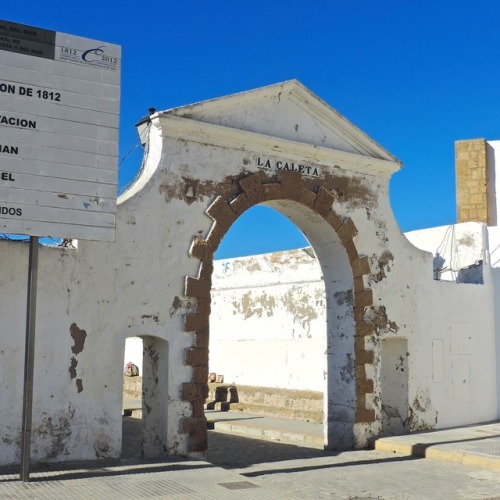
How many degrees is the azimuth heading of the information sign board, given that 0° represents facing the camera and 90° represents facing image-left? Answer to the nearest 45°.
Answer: approximately 315°

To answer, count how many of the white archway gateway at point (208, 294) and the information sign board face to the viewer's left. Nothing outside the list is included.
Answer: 0

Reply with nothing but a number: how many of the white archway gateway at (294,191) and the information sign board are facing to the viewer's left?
0

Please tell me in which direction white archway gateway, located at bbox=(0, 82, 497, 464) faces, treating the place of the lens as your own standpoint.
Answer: facing the viewer and to the right of the viewer

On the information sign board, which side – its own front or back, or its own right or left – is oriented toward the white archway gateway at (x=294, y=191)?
left

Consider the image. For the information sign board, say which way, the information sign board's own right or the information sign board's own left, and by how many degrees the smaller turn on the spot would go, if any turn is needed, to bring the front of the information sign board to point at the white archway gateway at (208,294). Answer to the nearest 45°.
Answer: approximately 90° to the information sign board's own left

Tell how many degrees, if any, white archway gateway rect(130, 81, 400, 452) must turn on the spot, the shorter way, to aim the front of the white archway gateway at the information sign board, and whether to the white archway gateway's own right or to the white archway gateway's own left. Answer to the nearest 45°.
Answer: approximately 90° to the white archway gateway's own right
